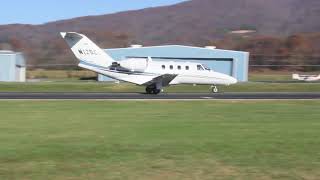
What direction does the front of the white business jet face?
to the viewer's right
